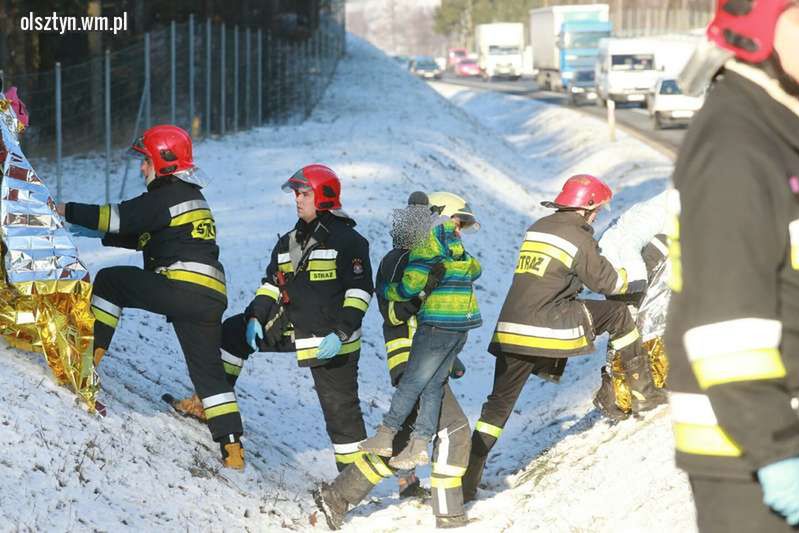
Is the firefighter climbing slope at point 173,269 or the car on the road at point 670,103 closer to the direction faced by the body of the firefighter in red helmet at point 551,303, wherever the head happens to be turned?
the car on the road

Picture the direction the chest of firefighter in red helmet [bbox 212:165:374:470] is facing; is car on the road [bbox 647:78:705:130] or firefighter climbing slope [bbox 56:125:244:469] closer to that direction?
the firefighter climbing slope

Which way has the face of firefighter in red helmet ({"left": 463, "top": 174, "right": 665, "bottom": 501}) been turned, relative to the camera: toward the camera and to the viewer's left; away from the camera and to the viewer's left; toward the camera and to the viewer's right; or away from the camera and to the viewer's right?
away from the camera and to the viewer's right

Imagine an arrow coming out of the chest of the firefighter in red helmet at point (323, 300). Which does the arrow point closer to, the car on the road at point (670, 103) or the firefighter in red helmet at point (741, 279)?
the firefighter in red helmet

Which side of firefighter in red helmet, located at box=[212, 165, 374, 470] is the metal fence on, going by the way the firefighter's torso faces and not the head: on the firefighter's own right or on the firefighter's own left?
on the firefighter's own right

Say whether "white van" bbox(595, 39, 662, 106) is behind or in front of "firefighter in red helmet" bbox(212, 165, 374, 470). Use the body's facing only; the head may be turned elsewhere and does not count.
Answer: behind

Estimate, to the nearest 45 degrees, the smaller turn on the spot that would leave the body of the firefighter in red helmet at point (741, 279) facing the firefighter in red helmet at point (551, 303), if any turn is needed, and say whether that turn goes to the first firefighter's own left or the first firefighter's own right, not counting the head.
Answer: approximately 90° to the first firefighter's own left

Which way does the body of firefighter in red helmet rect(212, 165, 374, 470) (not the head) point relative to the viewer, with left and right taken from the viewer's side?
facing the viewer and to the left of the viewer

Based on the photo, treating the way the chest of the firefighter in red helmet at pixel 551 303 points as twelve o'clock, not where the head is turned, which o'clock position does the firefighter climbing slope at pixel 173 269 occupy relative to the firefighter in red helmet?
The firefighter climbing slope is roughly at 7 o'clock from the firefighter in red helmet.

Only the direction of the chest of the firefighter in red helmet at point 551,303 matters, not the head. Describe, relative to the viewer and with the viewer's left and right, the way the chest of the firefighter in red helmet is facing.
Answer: facing away from the viewer and to the right of the viewer

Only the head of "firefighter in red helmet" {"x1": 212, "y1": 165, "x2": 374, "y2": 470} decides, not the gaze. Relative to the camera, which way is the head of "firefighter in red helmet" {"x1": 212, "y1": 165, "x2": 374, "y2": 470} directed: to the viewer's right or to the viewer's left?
to the viewer's left
